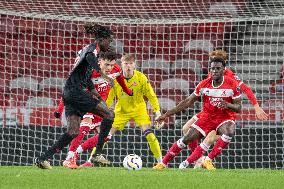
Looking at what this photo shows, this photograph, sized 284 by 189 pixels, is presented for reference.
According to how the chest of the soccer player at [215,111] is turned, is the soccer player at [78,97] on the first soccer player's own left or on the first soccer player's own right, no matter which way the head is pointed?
on the first soccer player's own right

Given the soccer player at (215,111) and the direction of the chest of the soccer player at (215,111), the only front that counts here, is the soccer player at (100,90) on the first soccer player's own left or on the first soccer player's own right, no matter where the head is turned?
on the first soccer player's own right

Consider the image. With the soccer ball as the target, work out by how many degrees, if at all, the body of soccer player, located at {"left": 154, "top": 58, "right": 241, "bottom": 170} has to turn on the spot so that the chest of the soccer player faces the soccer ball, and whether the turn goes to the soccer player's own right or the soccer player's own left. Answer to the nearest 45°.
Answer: approximately 45° to the soccer player's own right

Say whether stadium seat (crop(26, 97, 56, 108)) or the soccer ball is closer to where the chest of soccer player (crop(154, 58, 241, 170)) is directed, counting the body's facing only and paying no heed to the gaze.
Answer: the soccer ball
